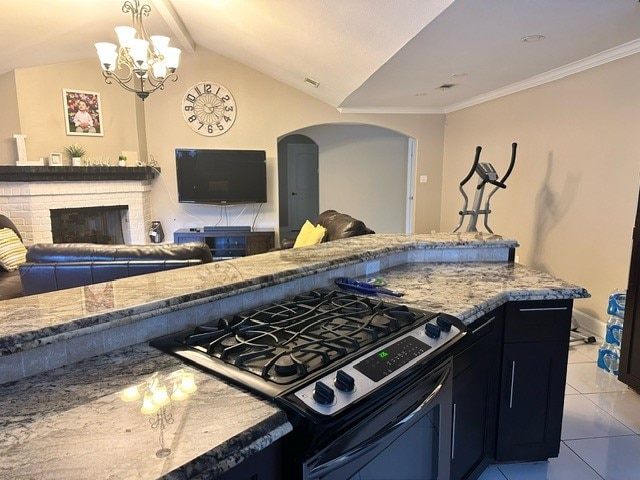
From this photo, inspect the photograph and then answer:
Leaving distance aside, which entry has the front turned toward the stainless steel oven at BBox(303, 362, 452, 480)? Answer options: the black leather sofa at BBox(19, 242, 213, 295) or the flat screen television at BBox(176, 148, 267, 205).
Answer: the flat screen television

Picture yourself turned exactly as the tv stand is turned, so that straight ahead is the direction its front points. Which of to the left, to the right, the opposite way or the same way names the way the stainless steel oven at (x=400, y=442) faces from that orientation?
the same way

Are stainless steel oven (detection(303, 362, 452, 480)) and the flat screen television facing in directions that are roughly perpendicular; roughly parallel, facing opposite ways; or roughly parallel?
roughly parallel

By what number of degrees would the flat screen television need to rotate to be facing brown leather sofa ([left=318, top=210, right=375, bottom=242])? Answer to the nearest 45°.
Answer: approximately 45° to its left

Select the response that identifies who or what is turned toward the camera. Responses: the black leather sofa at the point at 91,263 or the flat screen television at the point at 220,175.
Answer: the flat screen television

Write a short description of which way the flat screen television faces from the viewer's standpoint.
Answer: facing the viewer

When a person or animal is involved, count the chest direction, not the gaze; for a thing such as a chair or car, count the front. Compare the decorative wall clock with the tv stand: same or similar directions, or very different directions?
same or similar directions

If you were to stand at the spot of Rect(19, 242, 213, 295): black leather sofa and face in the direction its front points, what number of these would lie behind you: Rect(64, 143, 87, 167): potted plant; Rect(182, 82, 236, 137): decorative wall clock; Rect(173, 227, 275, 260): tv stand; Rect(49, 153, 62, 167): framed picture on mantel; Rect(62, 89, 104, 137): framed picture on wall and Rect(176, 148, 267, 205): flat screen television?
0

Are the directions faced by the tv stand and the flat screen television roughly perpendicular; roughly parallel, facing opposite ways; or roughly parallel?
roughly parallel

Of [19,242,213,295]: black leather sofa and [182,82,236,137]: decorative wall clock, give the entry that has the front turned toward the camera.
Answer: the decorative wall clock

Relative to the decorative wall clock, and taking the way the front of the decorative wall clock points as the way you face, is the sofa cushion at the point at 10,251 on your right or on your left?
on your right

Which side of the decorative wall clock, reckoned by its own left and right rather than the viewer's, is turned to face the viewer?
front

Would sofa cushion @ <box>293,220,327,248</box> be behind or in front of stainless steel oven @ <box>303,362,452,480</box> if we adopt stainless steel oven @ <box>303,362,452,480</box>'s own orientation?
behind

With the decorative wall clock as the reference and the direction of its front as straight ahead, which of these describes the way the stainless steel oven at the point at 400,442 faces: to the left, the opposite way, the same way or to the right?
the same way

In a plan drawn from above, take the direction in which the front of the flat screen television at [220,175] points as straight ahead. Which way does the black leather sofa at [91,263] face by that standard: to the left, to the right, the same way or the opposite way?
the opposite way

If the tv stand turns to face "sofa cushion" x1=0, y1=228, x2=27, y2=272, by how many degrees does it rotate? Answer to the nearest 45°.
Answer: approximately 45° to its right

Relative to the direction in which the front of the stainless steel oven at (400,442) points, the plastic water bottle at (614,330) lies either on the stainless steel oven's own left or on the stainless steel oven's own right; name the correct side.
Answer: on the stainless steel oven's own left

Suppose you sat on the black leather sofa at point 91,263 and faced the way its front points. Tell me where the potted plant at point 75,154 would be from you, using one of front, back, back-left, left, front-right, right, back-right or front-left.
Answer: front

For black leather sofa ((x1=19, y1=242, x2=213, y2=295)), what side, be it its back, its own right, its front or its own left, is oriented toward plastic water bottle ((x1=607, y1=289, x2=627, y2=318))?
right

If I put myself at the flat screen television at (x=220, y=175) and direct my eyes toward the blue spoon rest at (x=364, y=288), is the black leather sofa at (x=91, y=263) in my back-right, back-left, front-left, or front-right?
front-right

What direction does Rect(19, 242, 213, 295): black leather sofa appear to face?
away from the camera

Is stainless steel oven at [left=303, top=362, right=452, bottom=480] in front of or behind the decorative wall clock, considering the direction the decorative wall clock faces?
in front

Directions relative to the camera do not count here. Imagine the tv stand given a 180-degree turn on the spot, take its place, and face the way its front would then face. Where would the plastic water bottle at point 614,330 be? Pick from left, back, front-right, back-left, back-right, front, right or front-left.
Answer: back-right

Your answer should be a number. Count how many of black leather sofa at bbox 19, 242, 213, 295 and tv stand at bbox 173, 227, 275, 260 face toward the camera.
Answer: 1
